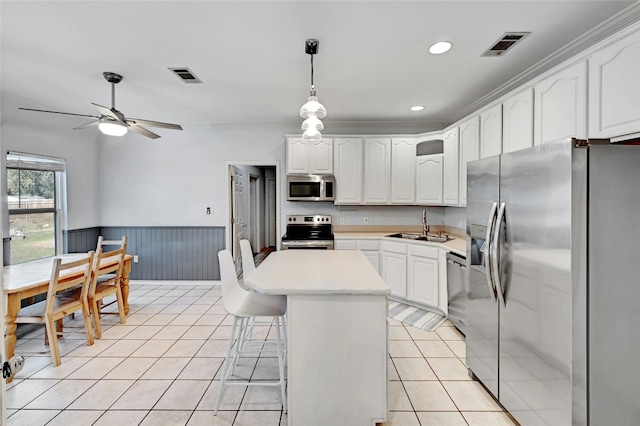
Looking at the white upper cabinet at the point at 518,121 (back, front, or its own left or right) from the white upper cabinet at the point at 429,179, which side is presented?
right

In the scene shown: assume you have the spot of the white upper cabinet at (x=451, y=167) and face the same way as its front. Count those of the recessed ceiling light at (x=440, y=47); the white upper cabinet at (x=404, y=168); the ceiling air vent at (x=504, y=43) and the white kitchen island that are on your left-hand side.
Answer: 3

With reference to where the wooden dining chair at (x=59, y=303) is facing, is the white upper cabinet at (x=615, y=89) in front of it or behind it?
behind

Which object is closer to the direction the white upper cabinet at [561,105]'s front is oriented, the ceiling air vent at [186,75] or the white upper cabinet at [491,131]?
the ceiling air vent

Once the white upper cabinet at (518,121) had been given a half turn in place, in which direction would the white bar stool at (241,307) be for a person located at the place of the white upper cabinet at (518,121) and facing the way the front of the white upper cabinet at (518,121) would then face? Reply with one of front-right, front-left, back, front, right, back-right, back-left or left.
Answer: back

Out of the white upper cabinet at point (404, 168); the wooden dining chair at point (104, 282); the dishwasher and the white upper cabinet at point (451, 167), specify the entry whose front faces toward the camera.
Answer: the white upper cabinet at point (404, 168)

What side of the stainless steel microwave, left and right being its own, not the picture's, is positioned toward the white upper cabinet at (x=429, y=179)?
left

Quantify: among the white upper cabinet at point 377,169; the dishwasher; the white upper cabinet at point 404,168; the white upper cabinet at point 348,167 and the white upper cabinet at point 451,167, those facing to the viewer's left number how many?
2

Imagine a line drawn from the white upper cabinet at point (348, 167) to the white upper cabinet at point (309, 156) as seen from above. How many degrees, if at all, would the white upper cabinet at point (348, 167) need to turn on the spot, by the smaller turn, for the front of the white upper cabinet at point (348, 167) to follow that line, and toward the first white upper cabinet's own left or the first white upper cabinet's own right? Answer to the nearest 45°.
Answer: approximately 90° to the first white upper cabinet's own right

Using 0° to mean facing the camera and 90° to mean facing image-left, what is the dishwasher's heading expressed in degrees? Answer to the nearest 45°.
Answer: approximately 90°

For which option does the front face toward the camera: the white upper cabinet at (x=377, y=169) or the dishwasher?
the white upper cabinet

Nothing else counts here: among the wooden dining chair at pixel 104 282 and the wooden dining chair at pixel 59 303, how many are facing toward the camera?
0

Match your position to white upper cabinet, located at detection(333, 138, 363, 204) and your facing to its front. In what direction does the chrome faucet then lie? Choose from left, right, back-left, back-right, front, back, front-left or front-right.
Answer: left

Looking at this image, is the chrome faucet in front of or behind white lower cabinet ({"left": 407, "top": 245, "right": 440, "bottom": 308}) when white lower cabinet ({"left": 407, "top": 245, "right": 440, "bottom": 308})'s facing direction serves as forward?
behind

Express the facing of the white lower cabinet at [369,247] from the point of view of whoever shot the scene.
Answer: facing the viewer

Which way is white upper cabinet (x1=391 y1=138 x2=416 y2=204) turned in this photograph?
toward the camera

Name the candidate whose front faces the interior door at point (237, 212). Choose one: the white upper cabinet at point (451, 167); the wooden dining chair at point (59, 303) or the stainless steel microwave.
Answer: the white upper cabinet

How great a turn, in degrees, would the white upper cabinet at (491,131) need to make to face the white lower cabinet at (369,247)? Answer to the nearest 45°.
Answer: approximately 90° to its right
